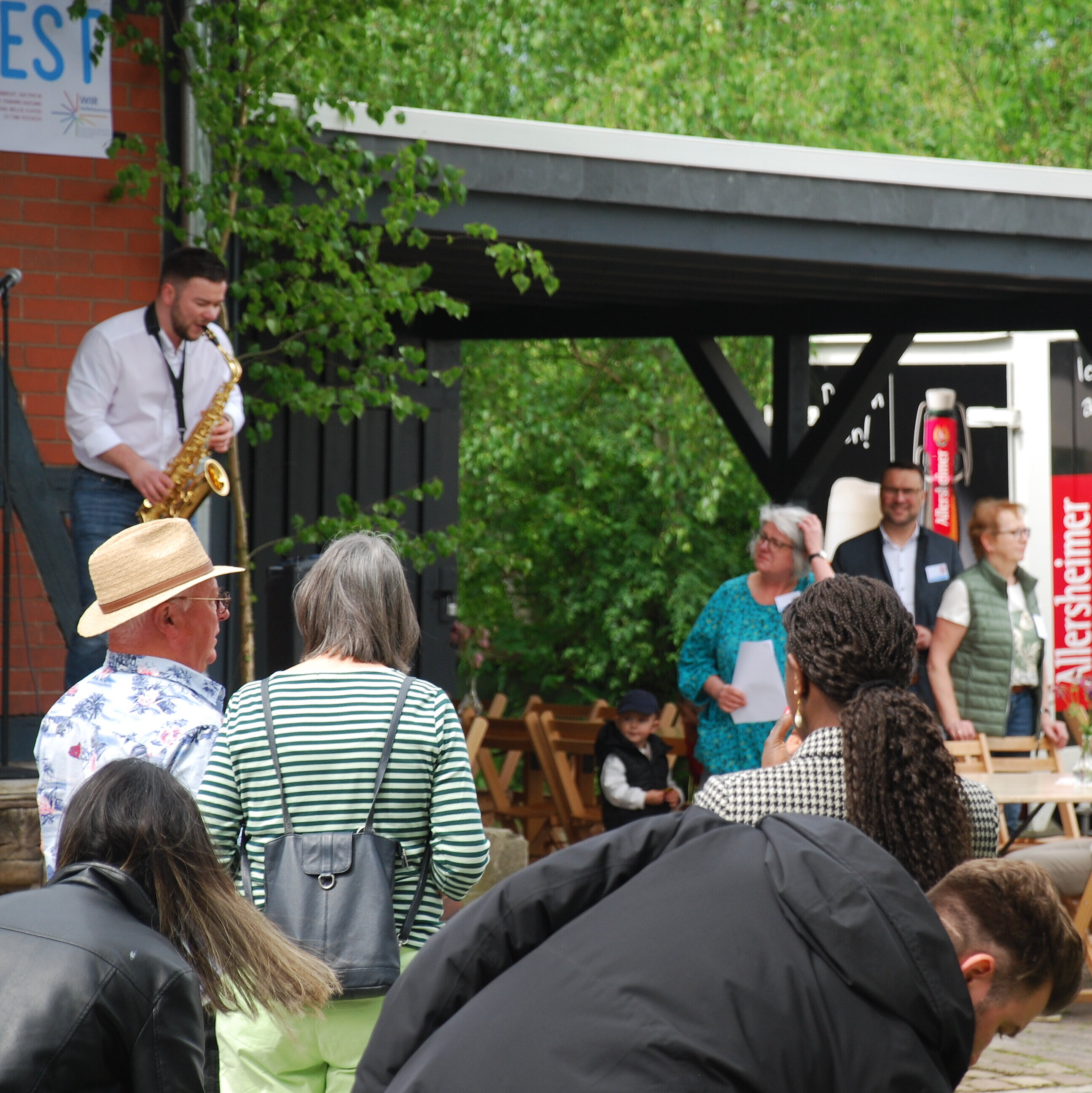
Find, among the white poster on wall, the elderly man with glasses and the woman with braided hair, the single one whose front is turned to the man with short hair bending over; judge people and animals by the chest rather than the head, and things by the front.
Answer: the white poster on wall

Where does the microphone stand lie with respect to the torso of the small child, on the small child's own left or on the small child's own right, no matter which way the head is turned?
on the small child's own right

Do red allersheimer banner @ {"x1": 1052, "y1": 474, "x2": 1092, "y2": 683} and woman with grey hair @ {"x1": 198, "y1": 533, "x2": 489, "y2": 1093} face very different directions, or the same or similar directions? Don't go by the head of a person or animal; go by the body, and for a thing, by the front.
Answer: very different directions

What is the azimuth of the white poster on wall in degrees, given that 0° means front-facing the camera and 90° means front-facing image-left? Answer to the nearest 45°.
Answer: approximately 0°

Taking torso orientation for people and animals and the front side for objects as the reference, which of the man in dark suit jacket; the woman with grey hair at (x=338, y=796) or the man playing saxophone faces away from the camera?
the woman with grey hair

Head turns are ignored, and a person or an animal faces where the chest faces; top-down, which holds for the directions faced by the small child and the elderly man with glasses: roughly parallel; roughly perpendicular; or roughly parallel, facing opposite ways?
roughly perpendicular

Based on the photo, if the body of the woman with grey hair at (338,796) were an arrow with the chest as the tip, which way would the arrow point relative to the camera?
away from the camera
